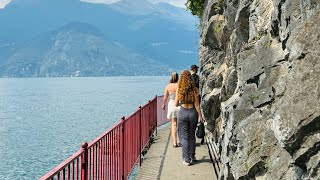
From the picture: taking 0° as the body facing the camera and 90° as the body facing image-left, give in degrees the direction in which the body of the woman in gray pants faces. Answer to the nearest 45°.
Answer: approximately 180°

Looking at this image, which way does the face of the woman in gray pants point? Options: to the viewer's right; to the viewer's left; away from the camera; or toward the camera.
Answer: away from the camera
